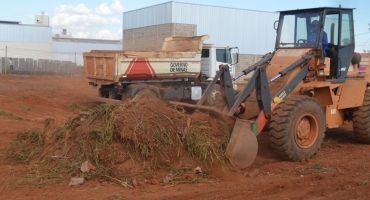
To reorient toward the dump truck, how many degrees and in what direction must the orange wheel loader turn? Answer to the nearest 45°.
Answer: approximately 90° to its right

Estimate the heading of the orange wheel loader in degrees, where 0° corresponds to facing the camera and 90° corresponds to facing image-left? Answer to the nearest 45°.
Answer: approximately 45°

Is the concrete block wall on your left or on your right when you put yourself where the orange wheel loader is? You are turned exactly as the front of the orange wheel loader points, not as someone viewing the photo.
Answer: on your right

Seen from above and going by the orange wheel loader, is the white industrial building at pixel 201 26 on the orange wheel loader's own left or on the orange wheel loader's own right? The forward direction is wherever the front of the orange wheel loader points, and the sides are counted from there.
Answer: on the orange wheel loader's own right

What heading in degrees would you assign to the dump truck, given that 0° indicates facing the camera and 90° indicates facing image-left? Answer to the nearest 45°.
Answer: approximately 225°

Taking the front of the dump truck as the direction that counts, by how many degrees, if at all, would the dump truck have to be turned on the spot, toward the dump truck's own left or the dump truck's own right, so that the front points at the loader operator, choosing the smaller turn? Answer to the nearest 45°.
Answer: approximately 90° to the dump truck's own right

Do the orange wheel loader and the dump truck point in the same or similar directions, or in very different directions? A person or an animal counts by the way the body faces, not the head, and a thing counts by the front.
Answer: very different directions

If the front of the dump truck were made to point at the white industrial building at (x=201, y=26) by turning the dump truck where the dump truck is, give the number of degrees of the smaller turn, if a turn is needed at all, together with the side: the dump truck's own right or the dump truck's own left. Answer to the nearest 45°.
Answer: approximately 45° to the dump truck's own left
